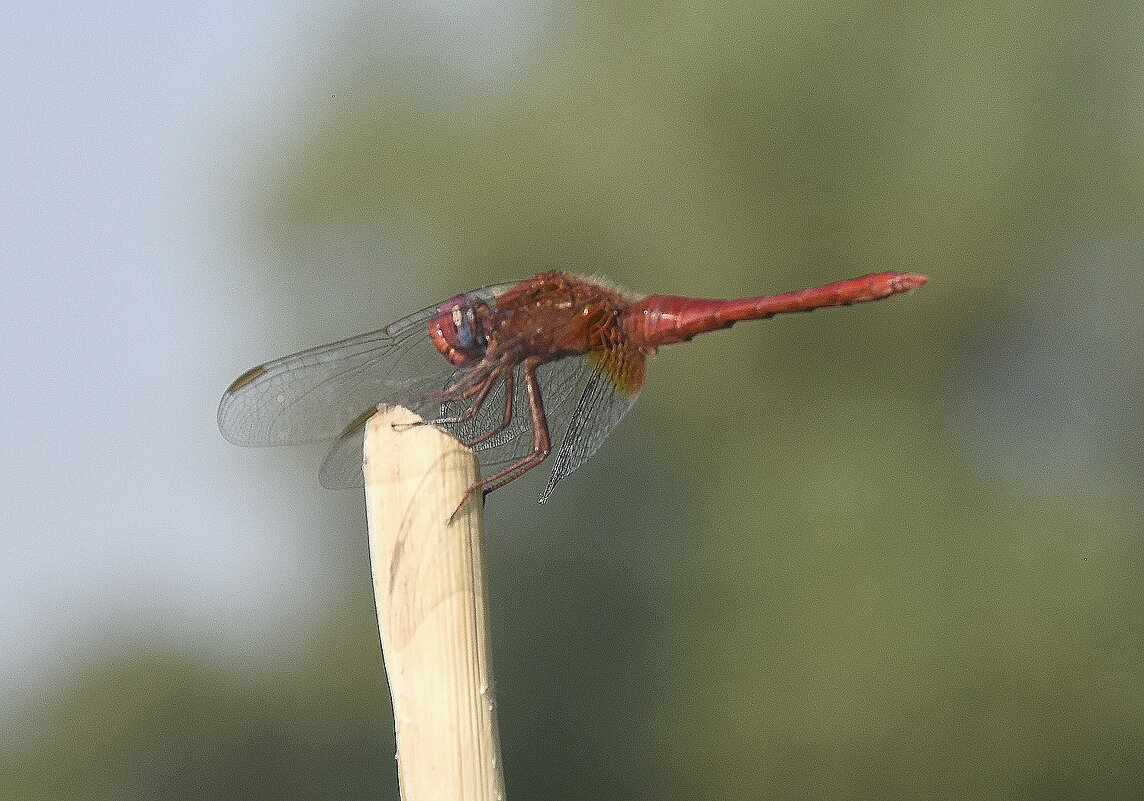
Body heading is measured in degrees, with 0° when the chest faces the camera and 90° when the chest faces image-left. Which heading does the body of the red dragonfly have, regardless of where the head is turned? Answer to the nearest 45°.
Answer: approximately 90°
